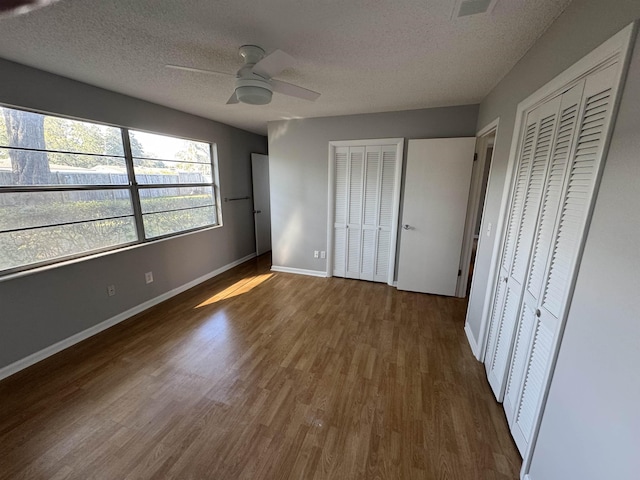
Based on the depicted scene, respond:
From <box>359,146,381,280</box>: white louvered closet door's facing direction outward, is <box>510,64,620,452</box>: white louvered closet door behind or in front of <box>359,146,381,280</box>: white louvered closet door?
in front

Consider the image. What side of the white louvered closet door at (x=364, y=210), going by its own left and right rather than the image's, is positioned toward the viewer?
front

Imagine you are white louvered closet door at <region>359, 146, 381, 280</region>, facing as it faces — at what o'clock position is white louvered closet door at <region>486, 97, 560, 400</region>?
white louvered closet door at <region>486, 97, 560, 400</region> is roughly at 11 o'clock from white louvered closet door at <region>359, 146, 381, 280</region>.

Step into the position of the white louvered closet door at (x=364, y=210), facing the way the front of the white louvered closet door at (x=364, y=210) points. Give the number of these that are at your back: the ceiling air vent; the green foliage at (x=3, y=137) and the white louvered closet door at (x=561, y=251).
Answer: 0

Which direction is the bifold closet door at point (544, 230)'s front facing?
to the viewer's left

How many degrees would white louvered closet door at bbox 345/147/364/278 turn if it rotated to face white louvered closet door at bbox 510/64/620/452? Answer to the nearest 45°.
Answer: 0° — it already faces it

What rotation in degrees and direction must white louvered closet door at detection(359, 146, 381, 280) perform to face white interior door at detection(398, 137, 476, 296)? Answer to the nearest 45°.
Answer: approximately 90° to its left

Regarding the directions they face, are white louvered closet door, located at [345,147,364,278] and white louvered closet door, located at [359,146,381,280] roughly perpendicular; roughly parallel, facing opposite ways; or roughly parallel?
roughly parallel

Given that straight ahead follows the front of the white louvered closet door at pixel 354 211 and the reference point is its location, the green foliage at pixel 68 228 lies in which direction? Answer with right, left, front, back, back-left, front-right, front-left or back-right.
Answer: front-right

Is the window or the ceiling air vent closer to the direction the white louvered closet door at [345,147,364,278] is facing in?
the ceiling air vent

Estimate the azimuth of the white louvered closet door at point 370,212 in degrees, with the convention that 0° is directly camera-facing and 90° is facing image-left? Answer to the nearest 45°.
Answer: approximately 0°

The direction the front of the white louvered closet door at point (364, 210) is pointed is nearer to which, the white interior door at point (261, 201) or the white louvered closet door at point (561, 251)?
the white louvered closet door

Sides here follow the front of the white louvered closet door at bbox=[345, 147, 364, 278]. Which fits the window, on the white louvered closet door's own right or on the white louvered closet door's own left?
on the white louvered closet door's own right

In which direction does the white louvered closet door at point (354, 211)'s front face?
toward the camera

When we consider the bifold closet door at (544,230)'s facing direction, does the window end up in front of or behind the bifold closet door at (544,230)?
in front
